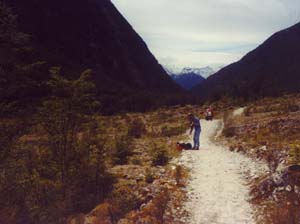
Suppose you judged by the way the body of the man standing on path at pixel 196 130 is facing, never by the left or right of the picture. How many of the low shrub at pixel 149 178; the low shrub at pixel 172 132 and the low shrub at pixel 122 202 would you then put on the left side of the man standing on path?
2

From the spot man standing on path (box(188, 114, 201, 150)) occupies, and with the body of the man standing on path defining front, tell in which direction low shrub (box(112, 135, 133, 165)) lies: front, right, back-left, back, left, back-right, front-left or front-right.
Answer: front-left

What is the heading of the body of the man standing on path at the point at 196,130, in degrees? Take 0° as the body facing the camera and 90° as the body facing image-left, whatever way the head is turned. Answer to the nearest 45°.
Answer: approximately 90°

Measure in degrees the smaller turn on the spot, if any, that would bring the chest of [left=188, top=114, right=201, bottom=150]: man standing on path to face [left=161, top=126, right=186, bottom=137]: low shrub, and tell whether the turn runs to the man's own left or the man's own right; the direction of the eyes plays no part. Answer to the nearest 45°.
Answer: approximately 90° to the man's own right

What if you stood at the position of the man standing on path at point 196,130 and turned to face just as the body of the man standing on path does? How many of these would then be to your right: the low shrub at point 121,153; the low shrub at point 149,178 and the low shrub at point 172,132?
1

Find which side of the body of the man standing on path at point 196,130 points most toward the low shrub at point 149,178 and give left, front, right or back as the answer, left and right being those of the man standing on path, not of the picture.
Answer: left

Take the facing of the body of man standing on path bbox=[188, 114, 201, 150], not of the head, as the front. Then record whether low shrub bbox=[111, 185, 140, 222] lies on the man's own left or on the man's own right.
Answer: on the man's own left

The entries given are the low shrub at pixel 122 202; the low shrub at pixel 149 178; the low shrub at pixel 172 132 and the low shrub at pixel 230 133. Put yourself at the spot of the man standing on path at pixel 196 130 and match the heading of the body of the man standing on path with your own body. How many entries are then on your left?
2
